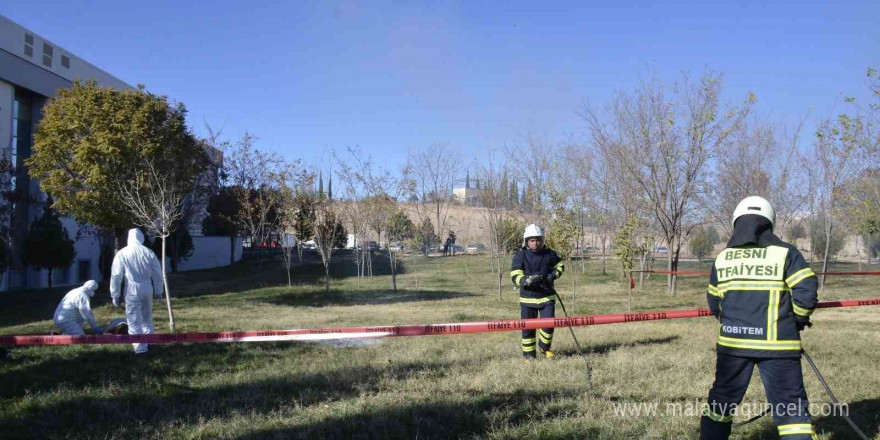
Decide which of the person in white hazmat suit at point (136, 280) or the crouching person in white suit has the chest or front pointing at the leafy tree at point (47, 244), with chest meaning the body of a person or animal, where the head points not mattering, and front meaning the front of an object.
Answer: the person in white hazmat suit

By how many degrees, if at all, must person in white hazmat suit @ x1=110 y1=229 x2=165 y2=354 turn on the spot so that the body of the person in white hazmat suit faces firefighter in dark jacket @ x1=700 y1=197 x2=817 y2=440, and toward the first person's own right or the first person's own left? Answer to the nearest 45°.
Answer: approximately 135° to the first person's own right

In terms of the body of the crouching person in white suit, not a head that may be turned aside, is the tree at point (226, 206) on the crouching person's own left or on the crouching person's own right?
on the crouching person's own left

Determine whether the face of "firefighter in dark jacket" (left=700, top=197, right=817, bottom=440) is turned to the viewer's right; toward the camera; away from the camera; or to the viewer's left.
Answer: away from the camera

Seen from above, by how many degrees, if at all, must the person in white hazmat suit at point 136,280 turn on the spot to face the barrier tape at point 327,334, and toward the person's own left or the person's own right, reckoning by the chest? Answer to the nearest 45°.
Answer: approximately 180°

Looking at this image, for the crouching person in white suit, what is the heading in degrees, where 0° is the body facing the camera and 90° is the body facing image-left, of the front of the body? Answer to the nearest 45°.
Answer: approximately 270°

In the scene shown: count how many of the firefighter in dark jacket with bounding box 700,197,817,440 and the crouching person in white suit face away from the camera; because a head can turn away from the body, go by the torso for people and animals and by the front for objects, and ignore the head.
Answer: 1

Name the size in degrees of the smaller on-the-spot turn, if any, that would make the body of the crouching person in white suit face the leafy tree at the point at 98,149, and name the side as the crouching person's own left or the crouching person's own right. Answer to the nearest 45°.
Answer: approximately 90° to the crouching person's own left

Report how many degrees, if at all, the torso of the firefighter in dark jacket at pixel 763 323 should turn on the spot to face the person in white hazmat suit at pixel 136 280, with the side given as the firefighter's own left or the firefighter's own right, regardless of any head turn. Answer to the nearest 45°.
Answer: approximately 90° to the firefighter's own left

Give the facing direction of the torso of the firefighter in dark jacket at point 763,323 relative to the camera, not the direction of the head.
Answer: away from the camera
